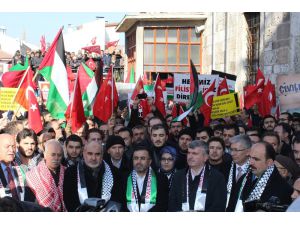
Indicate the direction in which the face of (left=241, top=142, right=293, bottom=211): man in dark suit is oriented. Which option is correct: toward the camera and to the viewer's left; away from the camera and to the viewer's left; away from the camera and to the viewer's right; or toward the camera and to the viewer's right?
toward the camera and to the viewer's left

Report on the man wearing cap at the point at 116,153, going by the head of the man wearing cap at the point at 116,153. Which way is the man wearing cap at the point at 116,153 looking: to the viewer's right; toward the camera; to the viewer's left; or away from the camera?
toward the camera

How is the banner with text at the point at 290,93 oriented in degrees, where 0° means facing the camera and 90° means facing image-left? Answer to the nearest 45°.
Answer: approximately 0°

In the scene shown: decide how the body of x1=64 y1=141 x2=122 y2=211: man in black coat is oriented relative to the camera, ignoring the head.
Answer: toward the camera

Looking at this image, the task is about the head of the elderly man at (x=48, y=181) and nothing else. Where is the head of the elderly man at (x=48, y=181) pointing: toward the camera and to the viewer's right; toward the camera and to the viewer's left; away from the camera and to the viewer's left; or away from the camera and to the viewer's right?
toward the camera and to the viewer's right

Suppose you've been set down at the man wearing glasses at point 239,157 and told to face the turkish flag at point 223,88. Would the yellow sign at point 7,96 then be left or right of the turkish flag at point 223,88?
left

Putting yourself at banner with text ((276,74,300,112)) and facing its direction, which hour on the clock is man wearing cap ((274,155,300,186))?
The man wearing cap is roughly at 12 o'clock from the banner with text.

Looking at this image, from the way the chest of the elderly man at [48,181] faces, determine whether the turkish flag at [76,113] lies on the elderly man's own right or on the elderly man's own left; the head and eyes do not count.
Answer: on the elderly man's own left

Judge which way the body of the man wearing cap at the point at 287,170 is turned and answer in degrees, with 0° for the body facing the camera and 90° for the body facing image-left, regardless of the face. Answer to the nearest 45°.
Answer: approximately 45°

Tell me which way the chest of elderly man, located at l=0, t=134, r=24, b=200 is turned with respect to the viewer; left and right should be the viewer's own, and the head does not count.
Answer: facing the viewer and to the right of the viewer

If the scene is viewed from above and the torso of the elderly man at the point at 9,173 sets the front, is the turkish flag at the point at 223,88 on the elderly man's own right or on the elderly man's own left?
on the elderly man's own left

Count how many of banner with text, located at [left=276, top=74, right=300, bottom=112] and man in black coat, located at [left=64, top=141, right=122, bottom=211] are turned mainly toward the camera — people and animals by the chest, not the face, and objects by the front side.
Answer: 2

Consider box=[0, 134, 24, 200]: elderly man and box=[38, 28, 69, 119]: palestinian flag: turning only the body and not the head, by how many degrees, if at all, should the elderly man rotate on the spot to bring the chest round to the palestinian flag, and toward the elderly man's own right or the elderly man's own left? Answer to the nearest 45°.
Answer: approximately 135° to the elderly man's own left

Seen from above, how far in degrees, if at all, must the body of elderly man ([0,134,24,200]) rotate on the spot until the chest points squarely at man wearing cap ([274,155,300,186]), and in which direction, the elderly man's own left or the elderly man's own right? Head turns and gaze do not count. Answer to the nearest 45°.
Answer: approximately 45° to the elderly man's own left

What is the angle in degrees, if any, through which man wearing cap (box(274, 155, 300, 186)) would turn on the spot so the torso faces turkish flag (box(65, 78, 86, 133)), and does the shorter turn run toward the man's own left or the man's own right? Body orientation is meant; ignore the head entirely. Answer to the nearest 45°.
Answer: approximately 90° to the man's own right

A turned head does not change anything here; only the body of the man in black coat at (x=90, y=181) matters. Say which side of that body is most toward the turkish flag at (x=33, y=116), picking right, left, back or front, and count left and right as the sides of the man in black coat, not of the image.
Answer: back

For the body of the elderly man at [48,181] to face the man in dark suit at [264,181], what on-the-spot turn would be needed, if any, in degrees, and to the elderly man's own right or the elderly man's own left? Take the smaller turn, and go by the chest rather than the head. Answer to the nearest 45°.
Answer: approximately 45° to the elderly man's own left

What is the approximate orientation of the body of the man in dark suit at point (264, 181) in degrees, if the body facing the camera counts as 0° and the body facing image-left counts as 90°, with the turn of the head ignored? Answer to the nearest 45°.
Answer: approximately 45°

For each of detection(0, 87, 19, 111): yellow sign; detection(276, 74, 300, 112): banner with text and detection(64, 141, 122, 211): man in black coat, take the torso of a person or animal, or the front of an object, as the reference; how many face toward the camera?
3

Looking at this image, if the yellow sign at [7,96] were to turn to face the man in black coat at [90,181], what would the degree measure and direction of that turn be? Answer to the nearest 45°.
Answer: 0° — it already faces them

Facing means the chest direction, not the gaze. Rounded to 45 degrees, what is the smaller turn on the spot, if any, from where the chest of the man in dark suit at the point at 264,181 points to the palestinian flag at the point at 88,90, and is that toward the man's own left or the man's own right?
approximately 90° to the man's own right

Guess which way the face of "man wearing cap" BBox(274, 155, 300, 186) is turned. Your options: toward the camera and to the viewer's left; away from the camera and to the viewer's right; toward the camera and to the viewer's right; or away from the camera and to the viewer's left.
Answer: toward the camera and to the viewer's left
